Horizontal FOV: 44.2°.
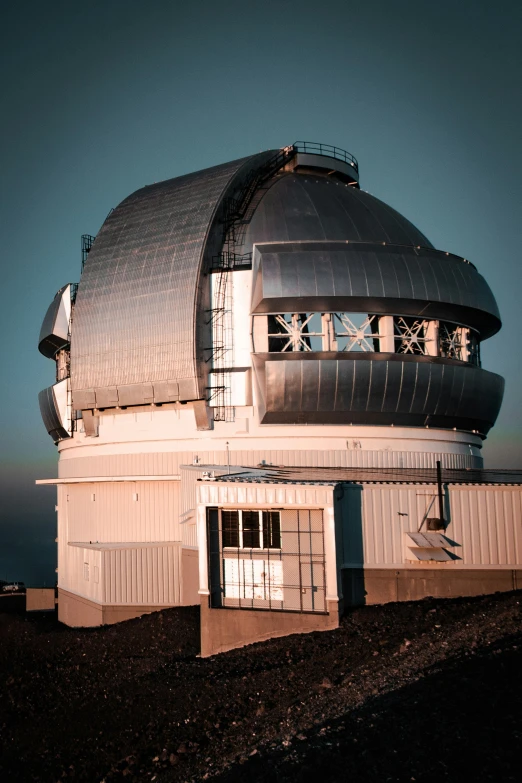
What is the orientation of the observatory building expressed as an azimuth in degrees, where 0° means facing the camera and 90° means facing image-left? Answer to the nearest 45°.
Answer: approximately 45°
